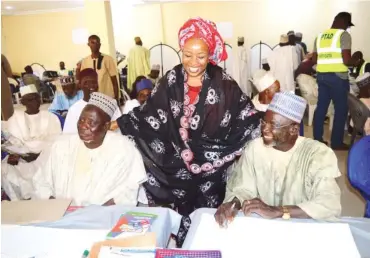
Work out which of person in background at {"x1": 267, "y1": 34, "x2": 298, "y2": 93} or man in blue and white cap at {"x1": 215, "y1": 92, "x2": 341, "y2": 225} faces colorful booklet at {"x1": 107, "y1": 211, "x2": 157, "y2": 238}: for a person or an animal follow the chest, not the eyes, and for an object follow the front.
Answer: the man in blue and white cap

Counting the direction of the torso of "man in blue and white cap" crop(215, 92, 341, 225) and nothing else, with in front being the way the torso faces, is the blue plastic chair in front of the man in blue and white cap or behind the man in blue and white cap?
behind
